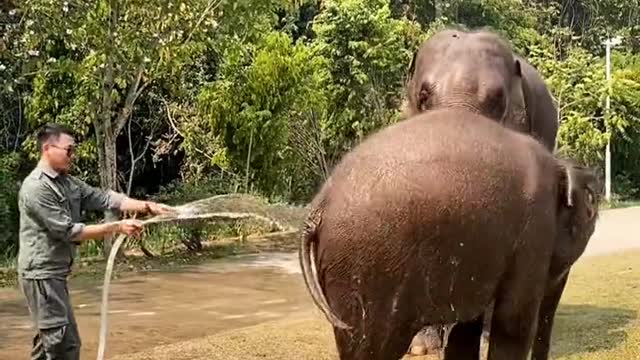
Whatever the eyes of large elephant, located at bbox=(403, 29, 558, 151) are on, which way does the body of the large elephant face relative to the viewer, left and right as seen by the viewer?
facing the viewer and to the left of the viewer

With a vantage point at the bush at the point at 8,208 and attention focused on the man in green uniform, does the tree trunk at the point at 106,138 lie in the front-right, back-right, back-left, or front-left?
front-left

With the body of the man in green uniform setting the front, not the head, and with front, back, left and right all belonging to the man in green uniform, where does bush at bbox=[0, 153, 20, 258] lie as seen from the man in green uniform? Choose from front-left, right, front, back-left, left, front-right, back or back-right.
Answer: left

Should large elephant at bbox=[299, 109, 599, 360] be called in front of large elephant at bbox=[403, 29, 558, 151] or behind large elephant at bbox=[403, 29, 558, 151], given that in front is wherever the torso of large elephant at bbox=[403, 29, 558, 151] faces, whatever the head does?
in front

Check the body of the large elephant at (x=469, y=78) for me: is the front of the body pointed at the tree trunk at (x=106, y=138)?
no

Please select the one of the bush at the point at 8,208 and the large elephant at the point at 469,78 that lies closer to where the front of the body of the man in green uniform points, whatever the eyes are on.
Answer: the large elephant

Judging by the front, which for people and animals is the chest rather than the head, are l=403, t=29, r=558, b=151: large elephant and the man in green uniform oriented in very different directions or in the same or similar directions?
very different directions

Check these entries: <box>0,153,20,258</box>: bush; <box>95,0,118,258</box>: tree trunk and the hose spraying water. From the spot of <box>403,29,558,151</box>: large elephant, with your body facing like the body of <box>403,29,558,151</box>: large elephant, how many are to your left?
0

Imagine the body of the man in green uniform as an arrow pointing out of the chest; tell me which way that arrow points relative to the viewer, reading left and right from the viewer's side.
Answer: facing to the right of the viewer

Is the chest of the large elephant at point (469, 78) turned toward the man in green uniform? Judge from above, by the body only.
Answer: no

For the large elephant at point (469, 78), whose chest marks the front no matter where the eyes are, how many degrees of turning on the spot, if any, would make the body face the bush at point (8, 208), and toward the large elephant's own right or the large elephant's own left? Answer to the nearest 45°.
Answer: approximately 90° to the large elephant's own right

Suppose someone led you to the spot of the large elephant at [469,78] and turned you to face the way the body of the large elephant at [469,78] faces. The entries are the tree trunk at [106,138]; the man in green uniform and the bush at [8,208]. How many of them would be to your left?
0

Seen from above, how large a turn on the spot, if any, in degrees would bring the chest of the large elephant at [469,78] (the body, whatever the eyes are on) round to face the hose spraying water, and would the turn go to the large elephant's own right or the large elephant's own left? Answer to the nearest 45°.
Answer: approximately 45° to the large elephant's own right

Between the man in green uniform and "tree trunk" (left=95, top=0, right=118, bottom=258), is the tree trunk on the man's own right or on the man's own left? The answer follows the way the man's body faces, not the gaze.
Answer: on the man's own left

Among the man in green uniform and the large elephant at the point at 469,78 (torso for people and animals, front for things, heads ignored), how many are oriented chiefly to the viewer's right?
1
